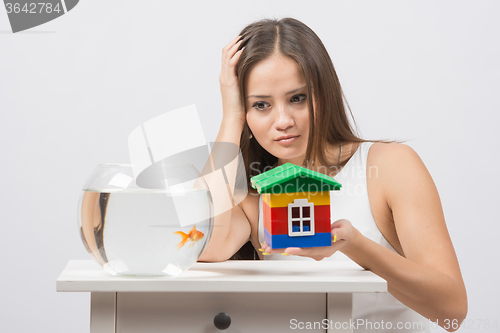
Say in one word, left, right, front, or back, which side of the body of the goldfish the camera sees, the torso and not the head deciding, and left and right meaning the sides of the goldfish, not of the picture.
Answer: right

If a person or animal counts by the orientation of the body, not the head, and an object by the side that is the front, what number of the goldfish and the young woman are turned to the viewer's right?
1

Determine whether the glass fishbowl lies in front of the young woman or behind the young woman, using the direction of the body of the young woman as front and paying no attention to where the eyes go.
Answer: in front

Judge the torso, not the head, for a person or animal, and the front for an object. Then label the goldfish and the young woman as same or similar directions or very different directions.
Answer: very different directions

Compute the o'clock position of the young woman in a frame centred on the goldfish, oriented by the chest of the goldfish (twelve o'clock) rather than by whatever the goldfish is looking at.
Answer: The young woman is roughly at 10 o'clock from the goldfish.

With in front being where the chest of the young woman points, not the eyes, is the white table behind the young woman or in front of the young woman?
in front
